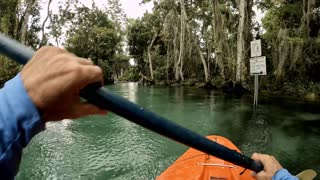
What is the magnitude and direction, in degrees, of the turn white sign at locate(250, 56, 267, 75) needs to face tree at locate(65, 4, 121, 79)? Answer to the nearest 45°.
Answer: approximately 135° to its right

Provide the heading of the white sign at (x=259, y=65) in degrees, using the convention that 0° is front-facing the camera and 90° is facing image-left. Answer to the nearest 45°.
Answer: approximately 0°
